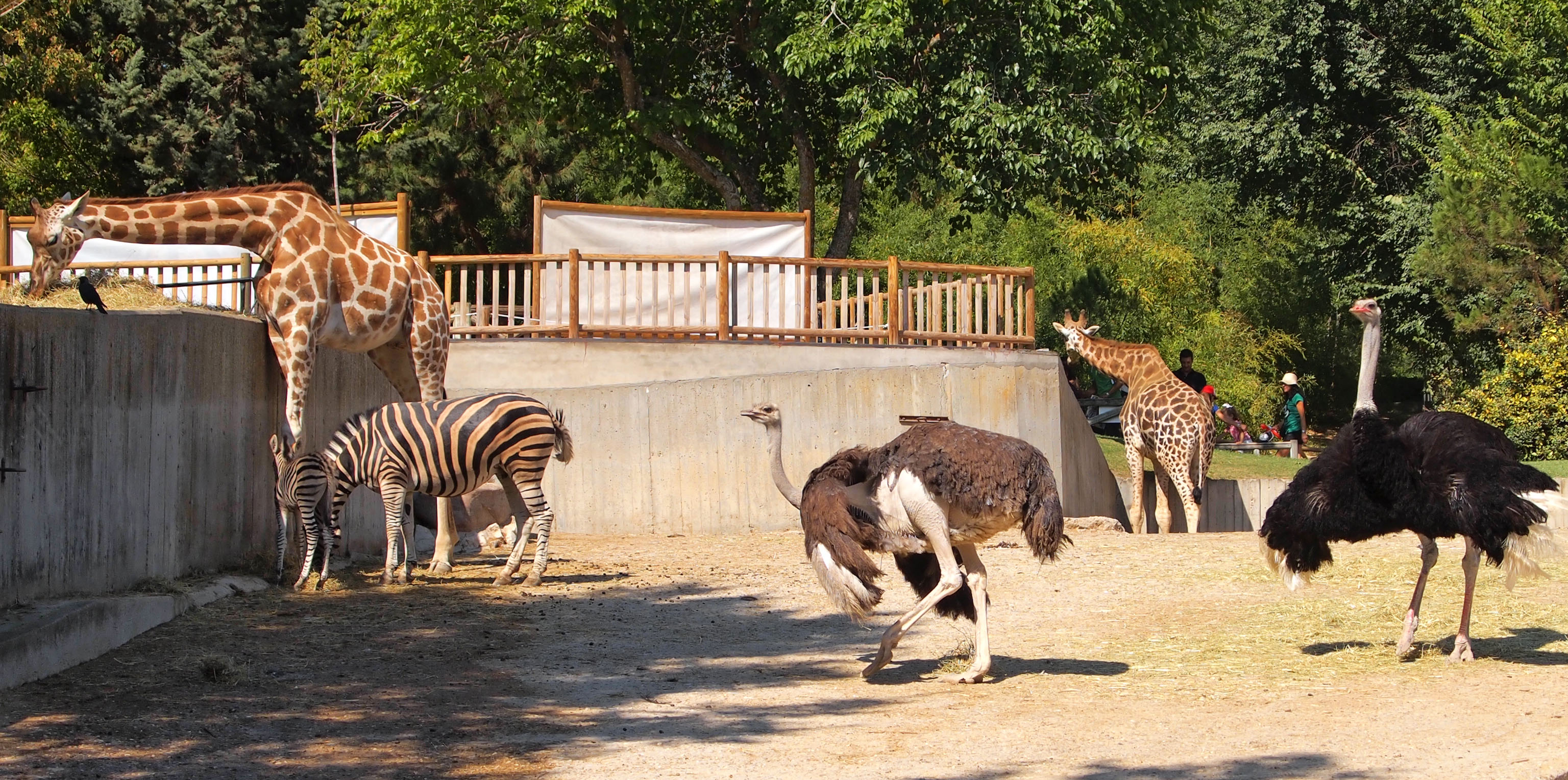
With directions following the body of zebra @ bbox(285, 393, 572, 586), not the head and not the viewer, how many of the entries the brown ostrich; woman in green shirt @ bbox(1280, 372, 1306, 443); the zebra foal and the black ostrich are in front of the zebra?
1

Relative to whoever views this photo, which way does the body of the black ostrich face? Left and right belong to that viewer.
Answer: facing the viewer and to the left of the viewer

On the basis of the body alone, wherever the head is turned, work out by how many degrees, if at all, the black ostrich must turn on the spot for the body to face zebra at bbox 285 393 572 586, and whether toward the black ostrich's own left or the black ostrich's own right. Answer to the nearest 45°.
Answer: approximately 45° to the black ostrich's own right

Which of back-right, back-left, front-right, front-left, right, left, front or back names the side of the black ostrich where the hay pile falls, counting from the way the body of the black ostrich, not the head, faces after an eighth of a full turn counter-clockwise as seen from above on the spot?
right

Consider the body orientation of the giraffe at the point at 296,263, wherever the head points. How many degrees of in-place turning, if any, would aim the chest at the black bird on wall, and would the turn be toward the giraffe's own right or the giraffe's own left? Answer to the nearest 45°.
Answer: approximately 45° to the giraffe's own left

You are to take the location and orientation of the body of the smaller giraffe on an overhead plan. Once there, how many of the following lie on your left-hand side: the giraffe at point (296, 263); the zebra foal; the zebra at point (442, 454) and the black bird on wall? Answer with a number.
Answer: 4

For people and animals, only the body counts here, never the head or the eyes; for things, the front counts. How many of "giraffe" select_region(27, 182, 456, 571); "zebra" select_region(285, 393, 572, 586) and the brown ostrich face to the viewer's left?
3

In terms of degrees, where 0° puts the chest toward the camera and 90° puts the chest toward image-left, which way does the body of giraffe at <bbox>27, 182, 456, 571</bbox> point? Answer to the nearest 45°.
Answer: approximately 90°

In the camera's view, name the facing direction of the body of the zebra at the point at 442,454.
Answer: to the viewer's left

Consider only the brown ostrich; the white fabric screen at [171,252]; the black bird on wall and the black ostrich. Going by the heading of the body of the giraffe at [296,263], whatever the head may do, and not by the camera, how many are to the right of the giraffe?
1

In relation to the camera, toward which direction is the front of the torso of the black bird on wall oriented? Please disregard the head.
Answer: to the viewer's left

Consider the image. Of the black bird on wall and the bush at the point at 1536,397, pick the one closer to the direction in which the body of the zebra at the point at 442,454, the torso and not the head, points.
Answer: the black bird on wall

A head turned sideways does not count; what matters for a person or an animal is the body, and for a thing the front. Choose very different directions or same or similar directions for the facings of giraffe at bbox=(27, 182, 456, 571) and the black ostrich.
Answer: same or similar directions

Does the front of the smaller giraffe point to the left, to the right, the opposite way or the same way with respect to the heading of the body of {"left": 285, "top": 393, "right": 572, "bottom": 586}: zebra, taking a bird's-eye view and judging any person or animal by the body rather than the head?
to the right

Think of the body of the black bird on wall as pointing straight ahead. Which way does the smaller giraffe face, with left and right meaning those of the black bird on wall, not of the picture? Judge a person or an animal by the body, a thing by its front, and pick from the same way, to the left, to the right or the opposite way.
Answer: to the right

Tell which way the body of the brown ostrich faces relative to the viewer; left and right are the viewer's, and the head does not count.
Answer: facing to the left of the viewer
